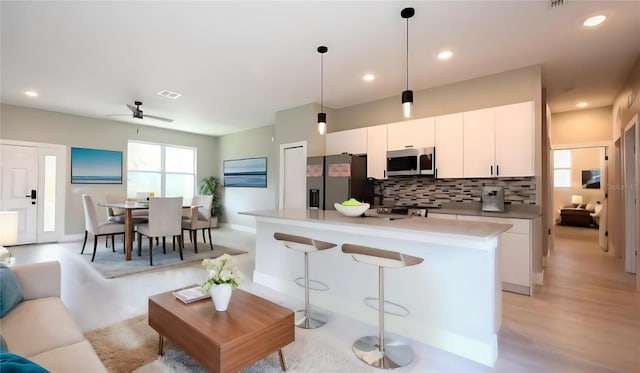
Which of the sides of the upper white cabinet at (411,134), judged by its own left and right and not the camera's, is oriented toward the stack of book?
front

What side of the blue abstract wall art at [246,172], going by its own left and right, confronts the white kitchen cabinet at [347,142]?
left

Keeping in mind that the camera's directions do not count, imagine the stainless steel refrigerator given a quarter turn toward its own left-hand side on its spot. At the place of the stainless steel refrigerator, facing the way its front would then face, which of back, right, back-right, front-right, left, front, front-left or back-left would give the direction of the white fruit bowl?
front-right

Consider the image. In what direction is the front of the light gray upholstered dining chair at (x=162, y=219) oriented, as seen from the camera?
facing away from the viewer and to the left of the viewer

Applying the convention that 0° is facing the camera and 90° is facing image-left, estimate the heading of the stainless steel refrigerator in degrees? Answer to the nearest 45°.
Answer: approximately 45°

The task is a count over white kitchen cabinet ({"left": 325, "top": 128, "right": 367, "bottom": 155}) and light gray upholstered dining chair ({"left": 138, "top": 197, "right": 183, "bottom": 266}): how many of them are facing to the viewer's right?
0

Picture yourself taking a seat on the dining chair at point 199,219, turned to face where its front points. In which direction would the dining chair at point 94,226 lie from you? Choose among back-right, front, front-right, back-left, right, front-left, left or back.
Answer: front-right

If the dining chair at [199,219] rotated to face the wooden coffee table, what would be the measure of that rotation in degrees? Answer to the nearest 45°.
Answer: approximately 45° to its left

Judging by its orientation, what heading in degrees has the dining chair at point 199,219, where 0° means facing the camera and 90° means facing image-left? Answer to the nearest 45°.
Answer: approximately 45°

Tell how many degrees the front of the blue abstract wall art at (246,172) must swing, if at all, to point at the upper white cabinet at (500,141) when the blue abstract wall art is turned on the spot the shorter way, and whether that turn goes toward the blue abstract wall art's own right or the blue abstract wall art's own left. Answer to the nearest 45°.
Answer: approximately 90° to the blue abstract wall art's own left

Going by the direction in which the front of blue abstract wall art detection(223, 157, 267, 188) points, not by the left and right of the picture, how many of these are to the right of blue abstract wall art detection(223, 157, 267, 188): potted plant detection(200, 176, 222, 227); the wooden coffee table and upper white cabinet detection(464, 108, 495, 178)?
1

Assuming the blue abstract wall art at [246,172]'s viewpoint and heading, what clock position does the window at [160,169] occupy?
The window is roughly at 2 o'clock from the blue abstract wall art.

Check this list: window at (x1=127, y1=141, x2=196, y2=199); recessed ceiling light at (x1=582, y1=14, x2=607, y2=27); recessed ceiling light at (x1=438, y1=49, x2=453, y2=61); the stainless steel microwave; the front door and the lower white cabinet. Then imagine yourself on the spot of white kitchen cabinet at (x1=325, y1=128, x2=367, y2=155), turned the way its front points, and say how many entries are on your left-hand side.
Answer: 4
